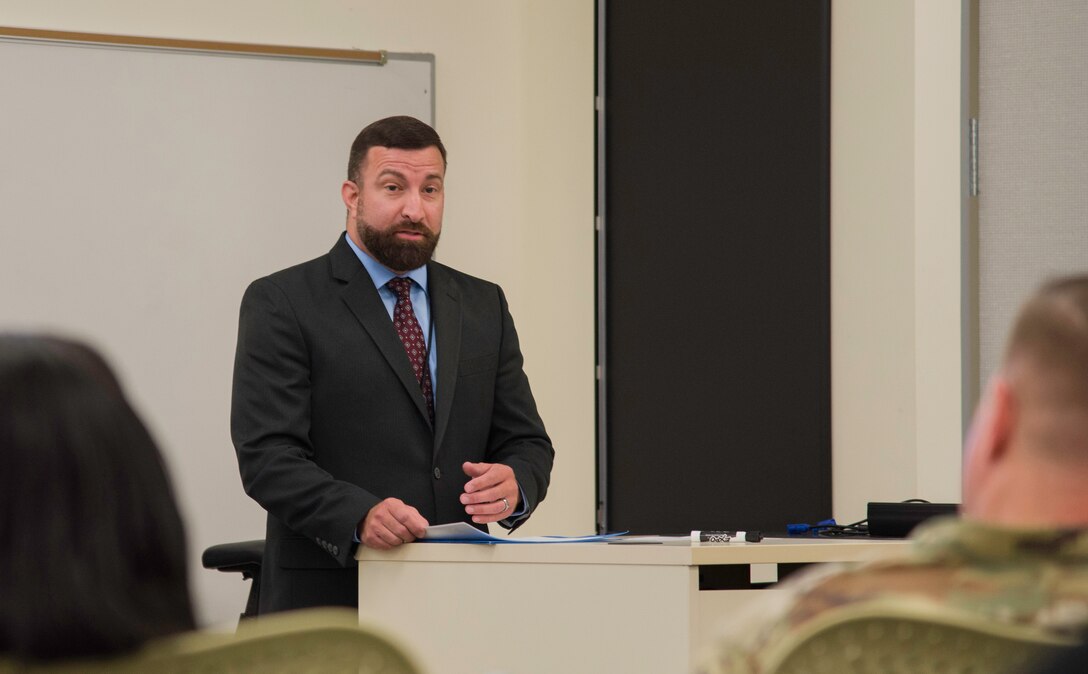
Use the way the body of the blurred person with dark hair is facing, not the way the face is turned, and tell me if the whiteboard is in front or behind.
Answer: in front

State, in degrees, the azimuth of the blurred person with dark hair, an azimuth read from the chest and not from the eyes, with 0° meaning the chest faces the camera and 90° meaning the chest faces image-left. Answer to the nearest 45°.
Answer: approximately 180°

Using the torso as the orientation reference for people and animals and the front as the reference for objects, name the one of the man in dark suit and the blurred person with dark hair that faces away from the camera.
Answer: the blurred person with dark hair

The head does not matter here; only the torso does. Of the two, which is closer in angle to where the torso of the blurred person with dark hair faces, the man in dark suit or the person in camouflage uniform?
the man in dark suit

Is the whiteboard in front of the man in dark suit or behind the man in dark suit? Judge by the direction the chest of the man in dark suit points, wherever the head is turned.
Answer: behind

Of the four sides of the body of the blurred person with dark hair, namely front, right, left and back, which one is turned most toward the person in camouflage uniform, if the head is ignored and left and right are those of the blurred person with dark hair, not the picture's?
right

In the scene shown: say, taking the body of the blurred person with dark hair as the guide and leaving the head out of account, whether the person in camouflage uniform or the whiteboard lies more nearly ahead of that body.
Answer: the whiteboard

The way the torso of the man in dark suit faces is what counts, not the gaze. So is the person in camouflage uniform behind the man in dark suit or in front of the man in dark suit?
in front

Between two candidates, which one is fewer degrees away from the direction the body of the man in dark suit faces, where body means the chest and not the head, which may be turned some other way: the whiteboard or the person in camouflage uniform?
the person in camouflage uniform

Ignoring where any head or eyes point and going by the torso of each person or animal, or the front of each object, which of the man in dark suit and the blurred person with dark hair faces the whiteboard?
the blurred person with dark hair

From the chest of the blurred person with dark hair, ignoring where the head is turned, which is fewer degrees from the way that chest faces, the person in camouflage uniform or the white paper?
the white paper

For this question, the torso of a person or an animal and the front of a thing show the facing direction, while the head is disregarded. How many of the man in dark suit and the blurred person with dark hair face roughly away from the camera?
1

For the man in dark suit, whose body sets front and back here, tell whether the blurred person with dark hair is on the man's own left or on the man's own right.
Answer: on the man's own right

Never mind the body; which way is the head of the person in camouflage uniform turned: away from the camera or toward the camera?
away from the camera
